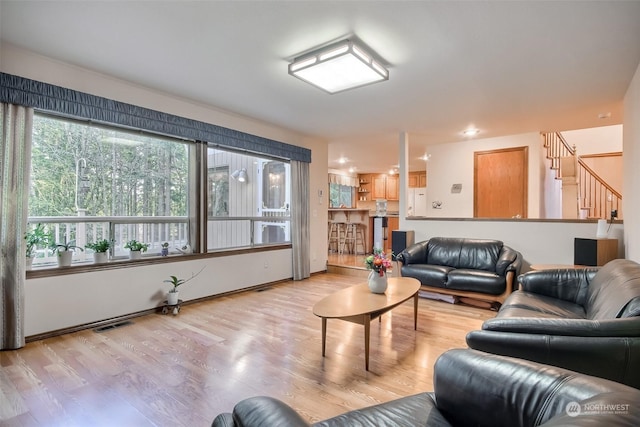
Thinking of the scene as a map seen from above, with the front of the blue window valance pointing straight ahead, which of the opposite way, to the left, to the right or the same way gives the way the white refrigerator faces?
to the right

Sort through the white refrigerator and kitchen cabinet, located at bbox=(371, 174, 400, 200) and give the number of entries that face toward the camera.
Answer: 2

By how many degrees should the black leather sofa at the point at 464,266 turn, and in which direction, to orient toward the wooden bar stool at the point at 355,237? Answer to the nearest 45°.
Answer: approximately 90° to its right

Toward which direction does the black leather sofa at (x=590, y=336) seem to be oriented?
to the viewer's left

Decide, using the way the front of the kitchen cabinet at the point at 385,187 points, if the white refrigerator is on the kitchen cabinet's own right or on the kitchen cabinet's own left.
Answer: on the kitchen cabinet's own left

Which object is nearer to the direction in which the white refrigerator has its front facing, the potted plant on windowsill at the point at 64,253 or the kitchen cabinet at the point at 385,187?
the potted plant on windowsill

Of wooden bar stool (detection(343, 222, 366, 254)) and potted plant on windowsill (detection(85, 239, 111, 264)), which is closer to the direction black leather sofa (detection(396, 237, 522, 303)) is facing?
the potted plant on windowsill

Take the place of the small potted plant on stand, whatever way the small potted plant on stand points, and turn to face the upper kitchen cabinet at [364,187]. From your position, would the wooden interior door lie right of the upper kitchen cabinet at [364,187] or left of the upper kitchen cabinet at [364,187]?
right

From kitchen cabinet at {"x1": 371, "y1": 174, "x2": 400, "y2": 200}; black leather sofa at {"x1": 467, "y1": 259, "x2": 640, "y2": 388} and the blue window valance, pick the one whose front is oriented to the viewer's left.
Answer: the black leather sofa

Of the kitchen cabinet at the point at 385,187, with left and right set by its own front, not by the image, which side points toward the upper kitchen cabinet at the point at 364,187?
right
